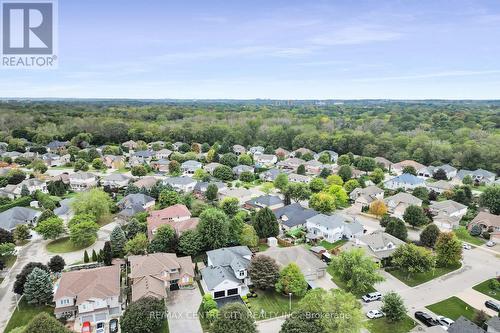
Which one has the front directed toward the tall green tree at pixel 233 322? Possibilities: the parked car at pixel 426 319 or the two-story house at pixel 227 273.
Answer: the two-story house

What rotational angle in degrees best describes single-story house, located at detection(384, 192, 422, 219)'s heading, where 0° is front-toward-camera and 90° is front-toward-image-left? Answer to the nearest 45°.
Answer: approximately 45°

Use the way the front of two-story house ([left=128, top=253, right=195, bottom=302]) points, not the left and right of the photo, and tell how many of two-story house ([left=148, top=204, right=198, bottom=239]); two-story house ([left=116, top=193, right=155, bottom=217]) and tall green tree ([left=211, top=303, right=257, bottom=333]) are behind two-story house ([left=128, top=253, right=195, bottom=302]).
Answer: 2

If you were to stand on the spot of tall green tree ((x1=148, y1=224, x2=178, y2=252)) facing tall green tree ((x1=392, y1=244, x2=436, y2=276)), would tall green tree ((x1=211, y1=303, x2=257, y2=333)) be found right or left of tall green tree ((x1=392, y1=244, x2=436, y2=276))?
right

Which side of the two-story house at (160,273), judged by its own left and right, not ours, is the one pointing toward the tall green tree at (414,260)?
left
